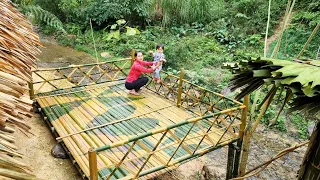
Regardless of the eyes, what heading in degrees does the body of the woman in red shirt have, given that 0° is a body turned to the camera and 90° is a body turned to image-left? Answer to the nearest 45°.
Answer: approximately 270°

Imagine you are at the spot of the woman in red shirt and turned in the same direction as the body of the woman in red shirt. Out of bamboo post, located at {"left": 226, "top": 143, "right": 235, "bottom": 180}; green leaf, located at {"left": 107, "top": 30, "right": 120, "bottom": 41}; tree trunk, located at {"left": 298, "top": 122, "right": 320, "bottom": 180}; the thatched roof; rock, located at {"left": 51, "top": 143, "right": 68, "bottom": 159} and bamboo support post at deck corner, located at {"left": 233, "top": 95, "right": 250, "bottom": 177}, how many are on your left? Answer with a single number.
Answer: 1

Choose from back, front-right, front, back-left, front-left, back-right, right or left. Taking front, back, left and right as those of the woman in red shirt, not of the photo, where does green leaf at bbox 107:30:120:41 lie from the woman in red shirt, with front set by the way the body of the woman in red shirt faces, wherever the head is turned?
left

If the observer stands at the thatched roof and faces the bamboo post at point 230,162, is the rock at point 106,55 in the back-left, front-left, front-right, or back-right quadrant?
front-left

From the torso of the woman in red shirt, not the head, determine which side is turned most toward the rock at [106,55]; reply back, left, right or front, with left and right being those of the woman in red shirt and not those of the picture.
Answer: left

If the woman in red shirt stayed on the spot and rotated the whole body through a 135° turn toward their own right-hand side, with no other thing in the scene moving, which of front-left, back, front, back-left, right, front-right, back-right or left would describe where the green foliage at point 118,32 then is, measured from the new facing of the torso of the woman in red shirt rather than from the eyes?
back-right

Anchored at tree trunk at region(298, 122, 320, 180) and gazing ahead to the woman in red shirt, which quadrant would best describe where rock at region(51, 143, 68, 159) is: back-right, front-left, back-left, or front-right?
front-left

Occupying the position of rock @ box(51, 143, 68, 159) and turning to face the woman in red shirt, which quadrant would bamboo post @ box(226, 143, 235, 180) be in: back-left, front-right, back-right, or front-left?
front-right

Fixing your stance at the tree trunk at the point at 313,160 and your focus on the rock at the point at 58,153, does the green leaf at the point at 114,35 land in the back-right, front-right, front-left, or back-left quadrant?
front-right

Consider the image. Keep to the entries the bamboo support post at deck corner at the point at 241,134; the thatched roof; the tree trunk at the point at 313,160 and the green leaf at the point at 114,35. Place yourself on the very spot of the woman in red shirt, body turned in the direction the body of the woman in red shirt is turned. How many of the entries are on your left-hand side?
1
